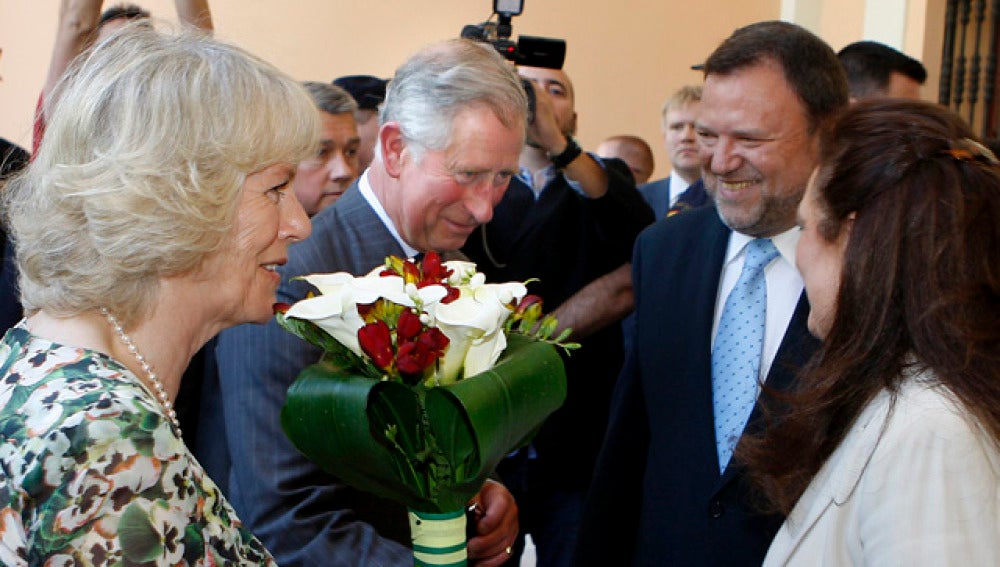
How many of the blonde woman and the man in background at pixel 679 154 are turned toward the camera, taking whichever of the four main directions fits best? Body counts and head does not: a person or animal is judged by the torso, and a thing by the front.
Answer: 1

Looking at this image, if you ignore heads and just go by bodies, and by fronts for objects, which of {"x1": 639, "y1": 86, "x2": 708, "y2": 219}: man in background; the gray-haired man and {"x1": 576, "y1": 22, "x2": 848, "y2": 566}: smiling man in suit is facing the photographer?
the man in background

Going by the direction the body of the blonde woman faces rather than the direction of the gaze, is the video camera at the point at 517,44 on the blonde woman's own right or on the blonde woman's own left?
on the blonde woman's own left

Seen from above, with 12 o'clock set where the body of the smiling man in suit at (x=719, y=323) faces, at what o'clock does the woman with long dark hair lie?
The woman with long dark hair is roughly at 10 o'clock from the smiling man in suit.

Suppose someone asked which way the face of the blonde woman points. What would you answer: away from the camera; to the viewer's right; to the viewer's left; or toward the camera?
to the viewer's right

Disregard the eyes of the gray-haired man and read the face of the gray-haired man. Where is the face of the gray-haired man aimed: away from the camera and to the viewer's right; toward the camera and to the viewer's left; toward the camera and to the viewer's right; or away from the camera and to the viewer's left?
toward the camera and to the viewer's right

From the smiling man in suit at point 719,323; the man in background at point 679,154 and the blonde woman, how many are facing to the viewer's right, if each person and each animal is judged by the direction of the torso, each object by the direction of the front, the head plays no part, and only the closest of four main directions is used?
1

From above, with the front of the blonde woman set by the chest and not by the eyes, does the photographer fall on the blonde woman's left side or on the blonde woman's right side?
on the blonde woman's left side

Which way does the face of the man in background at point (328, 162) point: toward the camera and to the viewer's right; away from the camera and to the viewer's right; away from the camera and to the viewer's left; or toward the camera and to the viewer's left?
toward the camera and to the viewer's right

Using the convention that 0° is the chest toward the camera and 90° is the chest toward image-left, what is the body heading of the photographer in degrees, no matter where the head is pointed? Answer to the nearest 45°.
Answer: approximately 45°

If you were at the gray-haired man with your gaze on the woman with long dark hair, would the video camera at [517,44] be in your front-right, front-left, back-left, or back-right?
back-left

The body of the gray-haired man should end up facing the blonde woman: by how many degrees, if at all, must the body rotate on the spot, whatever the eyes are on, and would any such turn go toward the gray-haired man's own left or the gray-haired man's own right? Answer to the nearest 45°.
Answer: approximately 90° to the gray-haired man's own right
